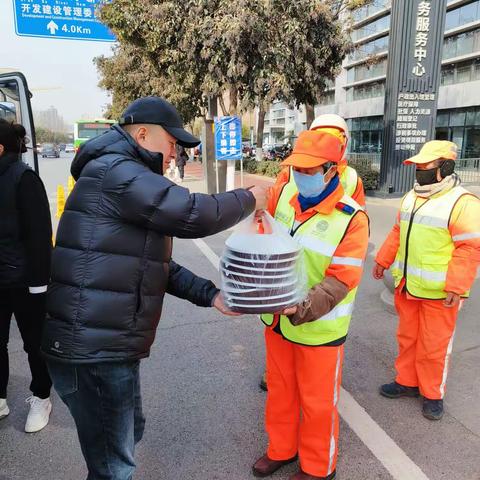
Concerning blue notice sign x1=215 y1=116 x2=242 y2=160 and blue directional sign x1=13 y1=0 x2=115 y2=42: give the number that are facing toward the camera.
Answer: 2

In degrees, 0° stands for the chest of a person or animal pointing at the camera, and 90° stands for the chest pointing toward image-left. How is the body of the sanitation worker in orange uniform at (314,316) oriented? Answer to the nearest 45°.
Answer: approximately 45°

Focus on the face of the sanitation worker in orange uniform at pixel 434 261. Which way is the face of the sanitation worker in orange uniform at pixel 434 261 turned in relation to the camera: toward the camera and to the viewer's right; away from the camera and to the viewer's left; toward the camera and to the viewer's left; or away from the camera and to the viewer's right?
toward the camera and to the viewer's left

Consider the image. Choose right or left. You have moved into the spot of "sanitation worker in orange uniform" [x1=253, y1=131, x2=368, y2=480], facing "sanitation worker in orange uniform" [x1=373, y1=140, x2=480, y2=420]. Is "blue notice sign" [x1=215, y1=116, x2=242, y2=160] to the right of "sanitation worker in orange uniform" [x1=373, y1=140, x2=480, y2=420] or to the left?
left

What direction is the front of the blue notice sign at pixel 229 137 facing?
toward the camera

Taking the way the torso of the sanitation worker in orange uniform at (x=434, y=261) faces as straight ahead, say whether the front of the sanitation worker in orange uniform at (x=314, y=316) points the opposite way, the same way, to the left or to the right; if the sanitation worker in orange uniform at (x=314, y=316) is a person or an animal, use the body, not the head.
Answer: the same way

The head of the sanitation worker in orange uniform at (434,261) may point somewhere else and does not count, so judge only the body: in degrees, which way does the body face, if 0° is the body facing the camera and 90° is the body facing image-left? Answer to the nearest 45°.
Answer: approximately 45°

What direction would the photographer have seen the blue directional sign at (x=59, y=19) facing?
facing the viewer

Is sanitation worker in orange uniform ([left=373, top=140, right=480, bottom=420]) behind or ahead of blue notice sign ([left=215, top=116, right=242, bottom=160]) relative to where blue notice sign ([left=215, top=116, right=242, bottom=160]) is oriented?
ahead

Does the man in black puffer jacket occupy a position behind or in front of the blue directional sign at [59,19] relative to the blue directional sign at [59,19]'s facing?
in front

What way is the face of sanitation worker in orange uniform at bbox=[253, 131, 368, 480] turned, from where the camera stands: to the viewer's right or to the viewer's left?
to the viewer's left

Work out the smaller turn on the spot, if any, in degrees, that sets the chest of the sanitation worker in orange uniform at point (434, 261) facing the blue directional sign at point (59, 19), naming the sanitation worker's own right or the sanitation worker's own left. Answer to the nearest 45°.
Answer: approximately 90° to the sanitation worker's own right

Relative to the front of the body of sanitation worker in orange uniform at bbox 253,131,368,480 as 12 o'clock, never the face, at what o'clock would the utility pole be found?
The utility pole is roughly at 4 o'clock from the sanitation worker in orange uniform.

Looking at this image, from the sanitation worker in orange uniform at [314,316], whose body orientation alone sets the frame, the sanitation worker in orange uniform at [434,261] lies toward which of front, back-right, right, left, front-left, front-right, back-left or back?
back

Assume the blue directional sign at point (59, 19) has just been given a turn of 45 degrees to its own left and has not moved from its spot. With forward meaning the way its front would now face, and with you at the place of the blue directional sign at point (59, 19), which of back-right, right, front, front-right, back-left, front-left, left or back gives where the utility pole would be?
front
